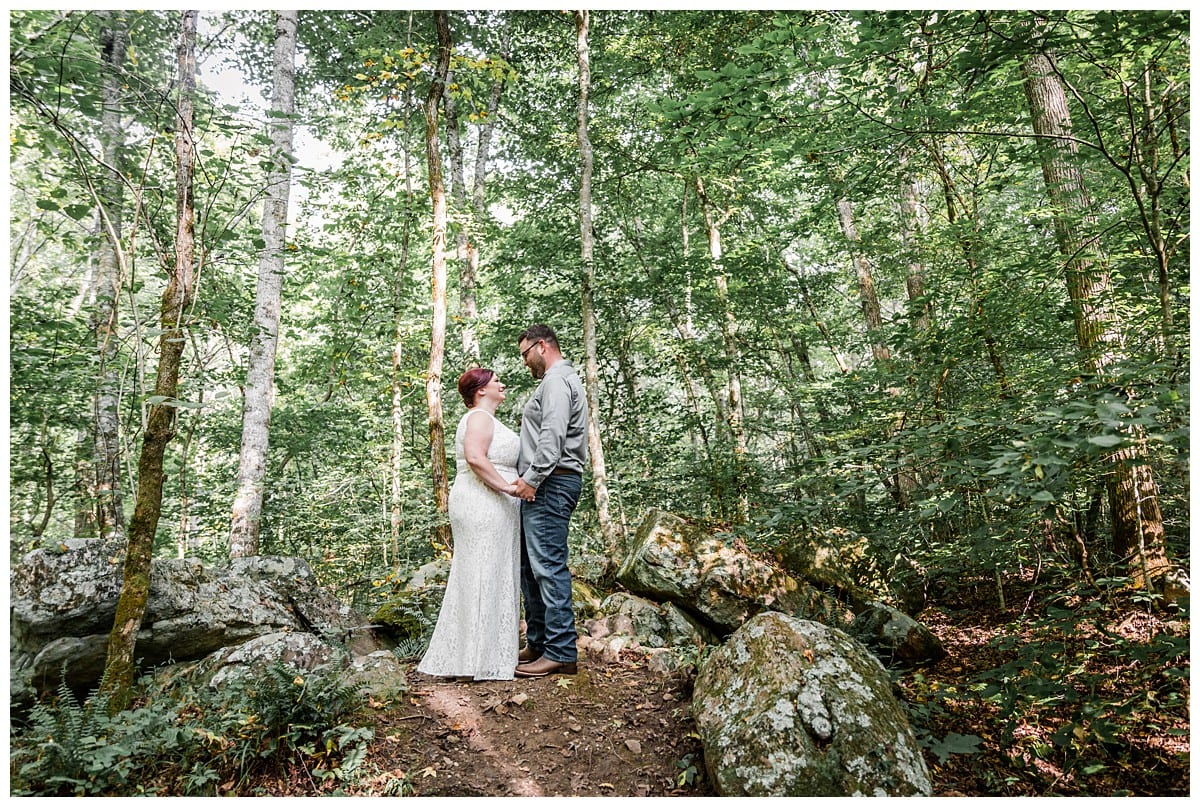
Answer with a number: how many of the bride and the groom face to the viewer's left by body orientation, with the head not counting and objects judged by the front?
1

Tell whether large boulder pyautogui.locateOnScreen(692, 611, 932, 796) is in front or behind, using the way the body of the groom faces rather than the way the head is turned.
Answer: behind

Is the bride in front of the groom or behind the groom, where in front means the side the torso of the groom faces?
in front

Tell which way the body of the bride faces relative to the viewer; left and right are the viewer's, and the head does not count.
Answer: facing to the right of the viewer

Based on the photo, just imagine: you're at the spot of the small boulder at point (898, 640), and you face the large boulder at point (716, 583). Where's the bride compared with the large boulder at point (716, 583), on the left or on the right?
left

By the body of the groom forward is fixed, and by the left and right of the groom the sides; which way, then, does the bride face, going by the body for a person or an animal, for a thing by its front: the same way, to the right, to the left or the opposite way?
the opposite way

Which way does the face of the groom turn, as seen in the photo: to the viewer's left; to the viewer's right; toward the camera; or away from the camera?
to the viewer's left

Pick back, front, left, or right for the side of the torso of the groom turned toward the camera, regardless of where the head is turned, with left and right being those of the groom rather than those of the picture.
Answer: left

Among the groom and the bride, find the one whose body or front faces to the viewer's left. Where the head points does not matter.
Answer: the groom

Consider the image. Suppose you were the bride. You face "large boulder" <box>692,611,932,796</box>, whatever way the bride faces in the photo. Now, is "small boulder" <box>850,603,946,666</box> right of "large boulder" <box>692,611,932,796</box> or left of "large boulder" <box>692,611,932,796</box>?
left

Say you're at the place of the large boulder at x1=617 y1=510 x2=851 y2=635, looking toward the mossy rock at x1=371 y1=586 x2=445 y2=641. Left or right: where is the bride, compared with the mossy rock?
left

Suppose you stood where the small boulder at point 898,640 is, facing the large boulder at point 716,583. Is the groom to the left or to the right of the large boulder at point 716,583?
left
